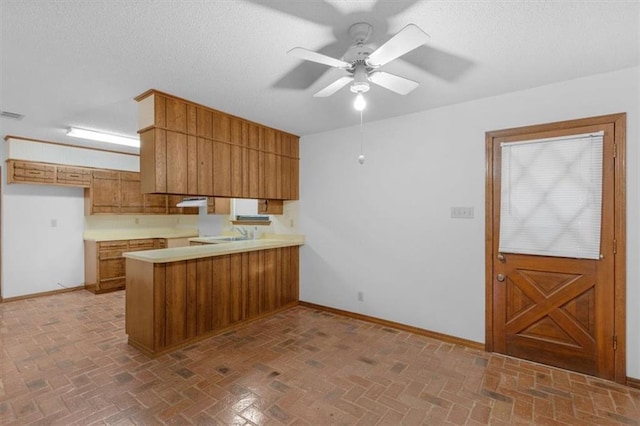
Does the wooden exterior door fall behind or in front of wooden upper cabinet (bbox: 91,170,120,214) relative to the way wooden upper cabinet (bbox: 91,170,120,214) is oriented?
in front

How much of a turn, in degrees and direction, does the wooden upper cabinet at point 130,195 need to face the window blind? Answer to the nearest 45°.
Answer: approximately 45° to its left

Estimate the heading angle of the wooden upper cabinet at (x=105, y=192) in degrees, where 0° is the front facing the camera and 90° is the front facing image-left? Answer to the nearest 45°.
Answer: approximately 0°

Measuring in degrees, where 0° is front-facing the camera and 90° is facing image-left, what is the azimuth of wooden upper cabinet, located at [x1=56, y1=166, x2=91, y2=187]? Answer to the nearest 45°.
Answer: approximately 0°

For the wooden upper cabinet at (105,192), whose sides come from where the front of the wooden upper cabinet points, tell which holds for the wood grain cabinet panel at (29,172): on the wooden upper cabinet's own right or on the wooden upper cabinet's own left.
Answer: on the wooden upper cabinet's own right

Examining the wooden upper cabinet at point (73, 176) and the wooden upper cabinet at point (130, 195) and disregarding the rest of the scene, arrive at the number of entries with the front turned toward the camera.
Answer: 2

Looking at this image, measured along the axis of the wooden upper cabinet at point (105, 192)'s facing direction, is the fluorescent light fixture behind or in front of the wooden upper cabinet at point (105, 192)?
in front

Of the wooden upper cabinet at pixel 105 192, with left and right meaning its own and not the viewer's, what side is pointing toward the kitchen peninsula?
front
